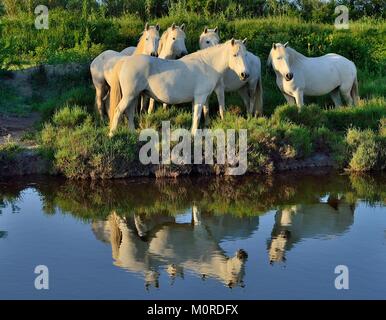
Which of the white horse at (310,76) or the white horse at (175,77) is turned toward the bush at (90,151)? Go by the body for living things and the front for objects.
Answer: the white horse at (310,76)

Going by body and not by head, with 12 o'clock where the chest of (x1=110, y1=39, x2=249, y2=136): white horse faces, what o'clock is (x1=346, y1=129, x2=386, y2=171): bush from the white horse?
The bush is roughly at 12 o'clock from the white horse.

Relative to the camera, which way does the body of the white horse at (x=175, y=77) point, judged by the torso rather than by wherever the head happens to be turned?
to the viewer's right

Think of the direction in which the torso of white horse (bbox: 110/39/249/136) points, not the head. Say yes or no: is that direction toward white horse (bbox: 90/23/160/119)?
no

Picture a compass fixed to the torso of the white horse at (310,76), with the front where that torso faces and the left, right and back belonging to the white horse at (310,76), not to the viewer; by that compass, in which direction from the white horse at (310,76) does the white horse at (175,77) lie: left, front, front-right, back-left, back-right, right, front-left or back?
front

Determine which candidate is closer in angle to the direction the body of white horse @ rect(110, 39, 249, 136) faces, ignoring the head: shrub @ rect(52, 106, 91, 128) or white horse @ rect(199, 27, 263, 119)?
the white horse

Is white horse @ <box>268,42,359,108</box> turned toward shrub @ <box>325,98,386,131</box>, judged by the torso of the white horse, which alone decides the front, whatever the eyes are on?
no

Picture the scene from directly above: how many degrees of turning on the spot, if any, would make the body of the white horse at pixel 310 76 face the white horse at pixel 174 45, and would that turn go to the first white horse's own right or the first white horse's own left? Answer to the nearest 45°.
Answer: approximately 45° to the first white horse's own right

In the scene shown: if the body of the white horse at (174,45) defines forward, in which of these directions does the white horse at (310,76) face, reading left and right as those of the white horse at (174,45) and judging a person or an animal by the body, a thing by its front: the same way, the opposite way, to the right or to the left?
to the right

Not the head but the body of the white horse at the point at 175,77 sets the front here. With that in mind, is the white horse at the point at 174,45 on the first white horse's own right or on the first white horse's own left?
on the first white horse's own left

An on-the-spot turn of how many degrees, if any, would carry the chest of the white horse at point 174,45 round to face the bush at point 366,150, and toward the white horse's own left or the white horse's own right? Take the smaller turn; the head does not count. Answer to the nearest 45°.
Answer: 0° — it already faces it

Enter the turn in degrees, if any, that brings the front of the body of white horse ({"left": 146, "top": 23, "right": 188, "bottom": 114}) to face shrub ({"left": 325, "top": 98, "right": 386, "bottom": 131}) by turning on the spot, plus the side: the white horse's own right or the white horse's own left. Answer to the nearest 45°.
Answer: approximately 45° to the white horse's own left

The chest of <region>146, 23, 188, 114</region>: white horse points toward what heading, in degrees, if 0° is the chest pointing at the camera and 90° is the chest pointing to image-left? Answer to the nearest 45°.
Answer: approximately 315°

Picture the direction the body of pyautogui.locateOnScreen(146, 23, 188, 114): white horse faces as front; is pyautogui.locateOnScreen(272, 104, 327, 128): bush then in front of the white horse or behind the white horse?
in front

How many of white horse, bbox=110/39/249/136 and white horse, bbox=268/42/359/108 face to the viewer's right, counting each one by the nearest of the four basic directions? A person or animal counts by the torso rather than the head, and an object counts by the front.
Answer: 1

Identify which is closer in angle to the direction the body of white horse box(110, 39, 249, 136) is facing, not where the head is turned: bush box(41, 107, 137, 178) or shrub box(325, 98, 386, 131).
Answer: the shrub
